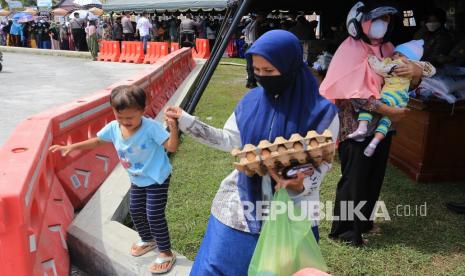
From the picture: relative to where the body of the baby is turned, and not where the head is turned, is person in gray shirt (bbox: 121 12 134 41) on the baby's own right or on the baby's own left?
on the baby's own right

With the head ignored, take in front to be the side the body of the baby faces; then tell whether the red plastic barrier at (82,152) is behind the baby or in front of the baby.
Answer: in front

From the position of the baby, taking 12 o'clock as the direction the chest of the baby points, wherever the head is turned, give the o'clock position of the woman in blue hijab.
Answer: The woman in blue hijab is roughly at 11 o'clock from the baby.

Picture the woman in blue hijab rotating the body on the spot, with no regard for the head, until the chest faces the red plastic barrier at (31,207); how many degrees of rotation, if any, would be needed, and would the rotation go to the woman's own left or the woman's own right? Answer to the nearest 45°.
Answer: approximately 45° to the woman's own right

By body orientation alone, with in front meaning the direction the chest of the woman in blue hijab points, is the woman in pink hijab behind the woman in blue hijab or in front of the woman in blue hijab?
behind

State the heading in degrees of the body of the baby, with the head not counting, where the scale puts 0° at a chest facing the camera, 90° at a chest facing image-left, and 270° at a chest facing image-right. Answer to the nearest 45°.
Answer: approximately 45°

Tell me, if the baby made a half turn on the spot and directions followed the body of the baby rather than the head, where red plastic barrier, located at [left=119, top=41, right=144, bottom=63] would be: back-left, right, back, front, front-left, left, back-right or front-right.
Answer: left

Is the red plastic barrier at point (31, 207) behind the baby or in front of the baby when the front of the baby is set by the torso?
in front

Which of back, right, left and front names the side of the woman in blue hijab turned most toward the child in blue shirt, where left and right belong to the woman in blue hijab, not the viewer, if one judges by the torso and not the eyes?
right

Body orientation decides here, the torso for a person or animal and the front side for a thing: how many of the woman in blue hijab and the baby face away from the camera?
0

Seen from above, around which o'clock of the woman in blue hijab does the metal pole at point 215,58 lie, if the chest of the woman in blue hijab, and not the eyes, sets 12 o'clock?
The metal pole is roughly at 4 o'clock from the woman in blue hijab.

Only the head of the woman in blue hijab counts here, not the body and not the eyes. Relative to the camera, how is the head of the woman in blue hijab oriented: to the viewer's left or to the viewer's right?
to the viewer's left
